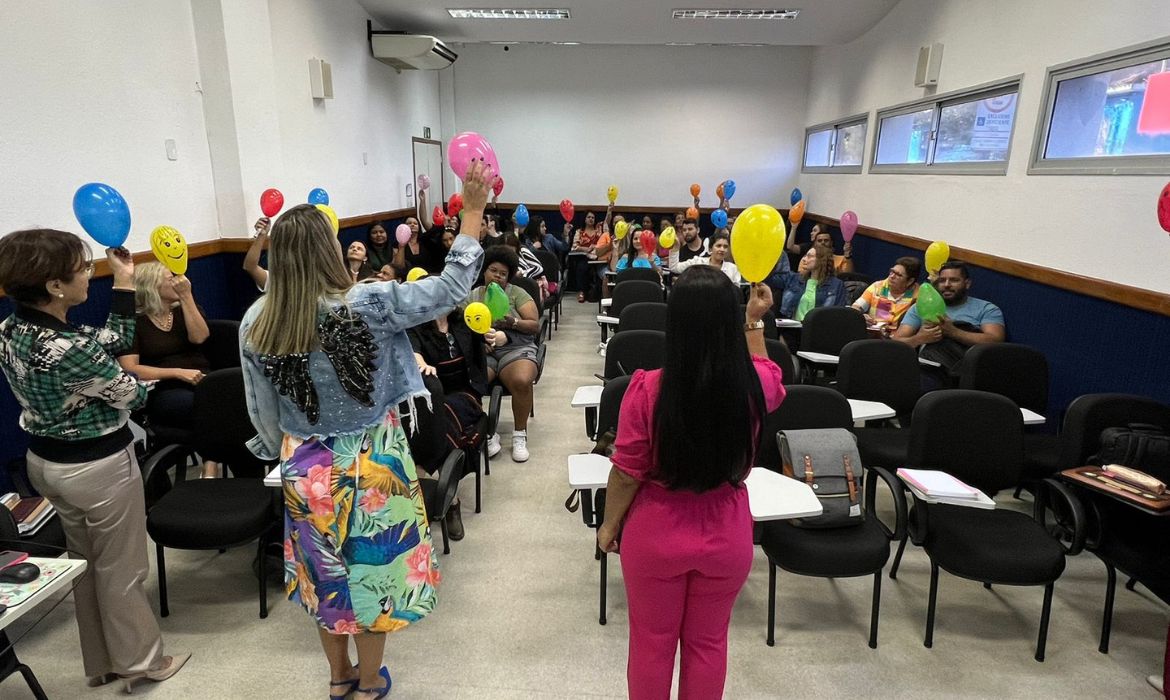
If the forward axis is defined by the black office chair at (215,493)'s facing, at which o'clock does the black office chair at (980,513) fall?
the black office chair at (980,513) is roughly at 10 o'clock from the black office chair at (215,493).

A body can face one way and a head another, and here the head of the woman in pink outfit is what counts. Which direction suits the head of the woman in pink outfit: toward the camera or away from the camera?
away from the camera

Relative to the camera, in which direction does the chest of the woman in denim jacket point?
away from the camera

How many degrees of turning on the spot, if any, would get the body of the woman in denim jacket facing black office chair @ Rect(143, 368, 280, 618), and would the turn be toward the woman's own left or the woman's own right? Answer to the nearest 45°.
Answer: approximately 45° to the woman's own left

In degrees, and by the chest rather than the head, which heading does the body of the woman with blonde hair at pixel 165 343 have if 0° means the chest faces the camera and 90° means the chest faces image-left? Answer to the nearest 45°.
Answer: approximately 315°

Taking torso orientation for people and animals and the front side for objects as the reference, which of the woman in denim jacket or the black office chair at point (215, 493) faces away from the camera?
the woman in denim jacket

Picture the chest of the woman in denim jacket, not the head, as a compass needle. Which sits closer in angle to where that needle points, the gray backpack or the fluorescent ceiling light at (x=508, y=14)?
the fluorescent ceiling light

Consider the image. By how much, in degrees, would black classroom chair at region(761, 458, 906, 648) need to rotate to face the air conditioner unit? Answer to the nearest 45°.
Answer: approximately 135° to its right

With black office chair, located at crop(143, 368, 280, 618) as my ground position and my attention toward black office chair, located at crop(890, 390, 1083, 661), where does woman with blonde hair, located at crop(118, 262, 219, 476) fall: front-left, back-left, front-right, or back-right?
back-left

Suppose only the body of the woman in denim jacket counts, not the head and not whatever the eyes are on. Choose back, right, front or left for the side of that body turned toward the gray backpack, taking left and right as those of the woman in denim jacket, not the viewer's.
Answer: right

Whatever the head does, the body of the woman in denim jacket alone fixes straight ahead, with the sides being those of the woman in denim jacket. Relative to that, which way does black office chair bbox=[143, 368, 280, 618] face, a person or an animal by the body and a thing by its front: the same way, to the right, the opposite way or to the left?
the opposite way

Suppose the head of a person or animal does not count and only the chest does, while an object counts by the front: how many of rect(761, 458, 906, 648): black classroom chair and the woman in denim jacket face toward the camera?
1

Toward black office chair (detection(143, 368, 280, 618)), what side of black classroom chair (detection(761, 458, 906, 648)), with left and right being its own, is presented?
right
